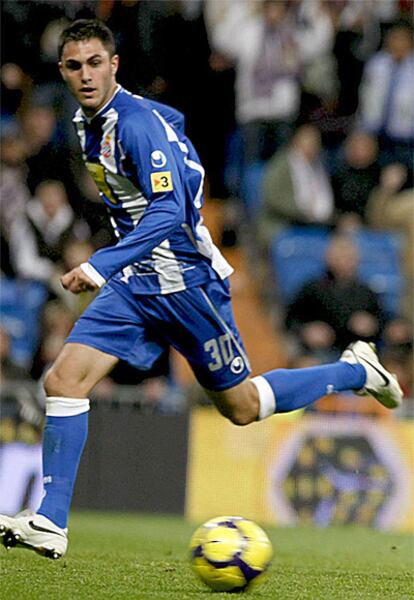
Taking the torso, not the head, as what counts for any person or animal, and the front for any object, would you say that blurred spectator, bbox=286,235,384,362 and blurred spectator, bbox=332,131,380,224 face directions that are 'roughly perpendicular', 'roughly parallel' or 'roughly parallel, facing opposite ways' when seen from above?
roughly parallel

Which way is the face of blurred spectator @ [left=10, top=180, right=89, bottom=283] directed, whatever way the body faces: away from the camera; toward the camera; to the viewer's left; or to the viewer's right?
toward the camera

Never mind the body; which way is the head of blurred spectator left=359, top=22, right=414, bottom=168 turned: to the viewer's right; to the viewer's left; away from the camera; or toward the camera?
toward the camera

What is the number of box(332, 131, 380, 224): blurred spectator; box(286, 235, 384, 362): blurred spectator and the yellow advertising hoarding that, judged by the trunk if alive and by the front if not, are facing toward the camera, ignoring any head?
3

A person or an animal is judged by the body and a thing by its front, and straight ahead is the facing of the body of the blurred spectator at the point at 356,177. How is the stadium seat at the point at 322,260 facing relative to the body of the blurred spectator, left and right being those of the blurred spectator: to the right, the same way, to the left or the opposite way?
the same way

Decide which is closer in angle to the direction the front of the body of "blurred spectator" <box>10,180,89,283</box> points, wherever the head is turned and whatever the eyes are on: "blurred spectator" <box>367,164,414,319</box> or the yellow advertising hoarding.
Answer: the yellow advertising hoarding

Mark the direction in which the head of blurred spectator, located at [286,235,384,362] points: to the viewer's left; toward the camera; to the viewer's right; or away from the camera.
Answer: toward the camera

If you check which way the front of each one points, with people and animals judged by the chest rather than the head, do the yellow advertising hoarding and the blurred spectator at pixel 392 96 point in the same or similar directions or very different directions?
same or similar directions

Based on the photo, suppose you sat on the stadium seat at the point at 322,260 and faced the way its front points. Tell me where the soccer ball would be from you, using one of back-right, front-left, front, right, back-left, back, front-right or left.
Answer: front

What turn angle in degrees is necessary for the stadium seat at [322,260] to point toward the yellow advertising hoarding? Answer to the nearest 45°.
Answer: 0° — it already faces it

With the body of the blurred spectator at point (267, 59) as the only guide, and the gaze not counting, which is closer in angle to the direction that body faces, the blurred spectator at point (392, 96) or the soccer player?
the soccer player

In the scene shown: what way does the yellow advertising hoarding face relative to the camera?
toward the camera

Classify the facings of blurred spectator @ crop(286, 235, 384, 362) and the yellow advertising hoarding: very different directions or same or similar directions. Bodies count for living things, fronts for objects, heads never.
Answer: same or similar directions

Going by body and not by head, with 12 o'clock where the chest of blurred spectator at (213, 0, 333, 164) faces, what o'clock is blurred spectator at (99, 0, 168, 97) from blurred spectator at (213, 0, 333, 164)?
blurred spectator at (99, 0, 168, 97) is roughly at 2 o'clock from blurred spectator at (213, 0, 333, 164).

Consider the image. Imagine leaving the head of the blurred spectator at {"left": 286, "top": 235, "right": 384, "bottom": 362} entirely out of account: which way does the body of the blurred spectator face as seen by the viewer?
toward the camera
